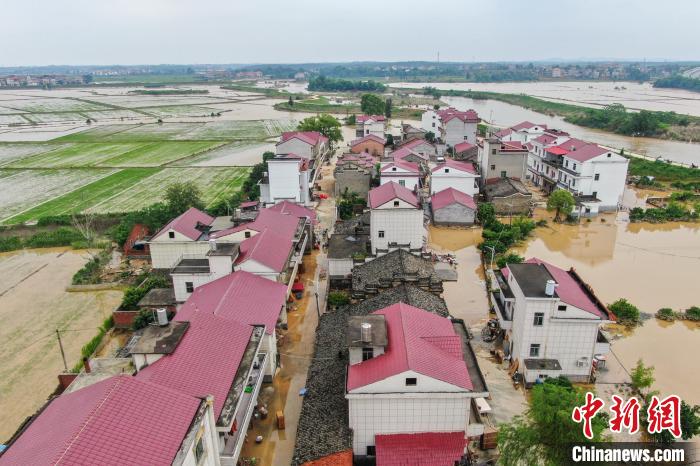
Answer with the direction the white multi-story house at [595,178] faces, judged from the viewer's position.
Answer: facing the viewer and to the left of the viewer

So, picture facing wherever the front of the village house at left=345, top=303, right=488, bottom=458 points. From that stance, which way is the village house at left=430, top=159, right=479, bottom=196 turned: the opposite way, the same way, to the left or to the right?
the same way

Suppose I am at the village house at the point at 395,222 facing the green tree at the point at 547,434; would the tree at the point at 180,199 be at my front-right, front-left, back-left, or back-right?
back-right

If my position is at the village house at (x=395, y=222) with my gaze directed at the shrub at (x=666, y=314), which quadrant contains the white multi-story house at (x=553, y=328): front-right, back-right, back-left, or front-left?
front-right

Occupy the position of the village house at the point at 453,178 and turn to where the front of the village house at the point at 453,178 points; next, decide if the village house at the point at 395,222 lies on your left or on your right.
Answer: on your right

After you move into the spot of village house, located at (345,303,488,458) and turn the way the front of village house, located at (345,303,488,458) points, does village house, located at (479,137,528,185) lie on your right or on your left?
on your left
